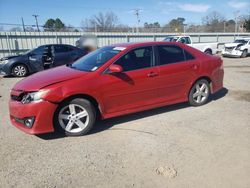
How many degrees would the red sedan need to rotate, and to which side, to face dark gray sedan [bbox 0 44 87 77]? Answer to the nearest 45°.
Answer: approximately 90° to its right

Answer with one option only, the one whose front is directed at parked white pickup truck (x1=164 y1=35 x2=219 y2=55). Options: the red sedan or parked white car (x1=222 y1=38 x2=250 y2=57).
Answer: parked white car (x1=222 y1=38 x2=250 y2=57)

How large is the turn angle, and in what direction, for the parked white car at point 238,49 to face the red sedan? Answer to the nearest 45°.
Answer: approximately 45° to its left

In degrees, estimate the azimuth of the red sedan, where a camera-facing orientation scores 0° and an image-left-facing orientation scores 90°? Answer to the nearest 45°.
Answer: approximately 45°

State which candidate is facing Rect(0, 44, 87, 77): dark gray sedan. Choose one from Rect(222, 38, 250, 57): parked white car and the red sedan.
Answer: the parked white car

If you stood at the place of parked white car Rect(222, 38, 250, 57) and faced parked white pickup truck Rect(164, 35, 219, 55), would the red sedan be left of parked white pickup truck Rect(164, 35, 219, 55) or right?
left

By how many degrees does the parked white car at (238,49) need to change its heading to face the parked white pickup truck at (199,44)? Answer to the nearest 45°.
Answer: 0° — it already faces it

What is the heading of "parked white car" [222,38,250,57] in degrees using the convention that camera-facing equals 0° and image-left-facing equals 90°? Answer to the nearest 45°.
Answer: approximately 45°
